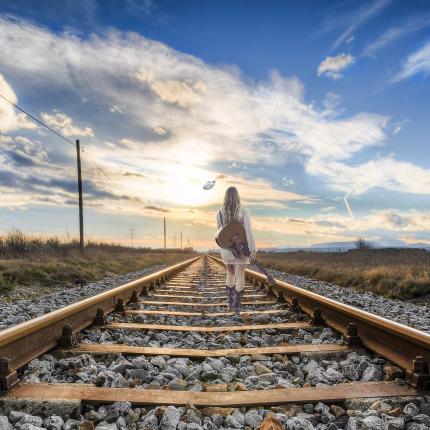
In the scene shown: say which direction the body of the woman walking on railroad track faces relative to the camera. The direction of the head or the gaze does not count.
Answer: away from the camera

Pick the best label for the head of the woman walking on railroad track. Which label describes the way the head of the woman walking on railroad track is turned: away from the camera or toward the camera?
away from the camera
